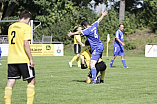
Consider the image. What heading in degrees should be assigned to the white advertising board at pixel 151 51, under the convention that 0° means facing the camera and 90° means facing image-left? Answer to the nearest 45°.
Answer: approximately 0°

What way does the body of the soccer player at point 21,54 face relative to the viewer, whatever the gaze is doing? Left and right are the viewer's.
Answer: facing away from the viewer and to the right of the viewer
